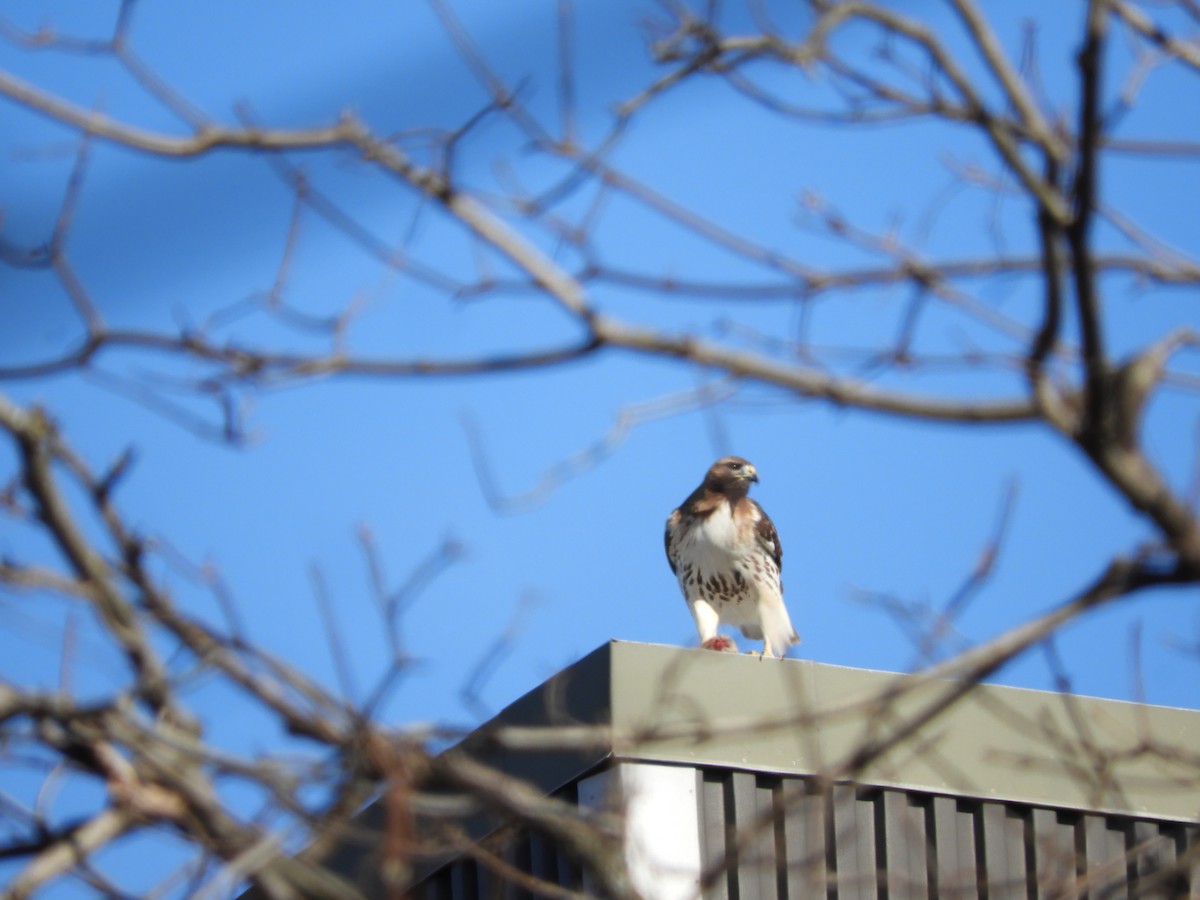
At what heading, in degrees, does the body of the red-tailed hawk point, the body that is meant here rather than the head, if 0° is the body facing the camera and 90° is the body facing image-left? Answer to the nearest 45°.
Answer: approximately 0°
